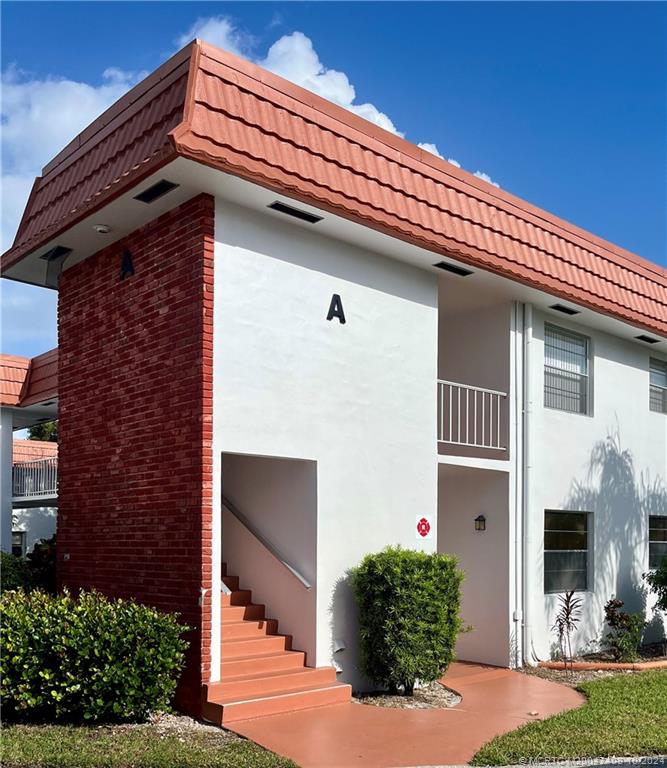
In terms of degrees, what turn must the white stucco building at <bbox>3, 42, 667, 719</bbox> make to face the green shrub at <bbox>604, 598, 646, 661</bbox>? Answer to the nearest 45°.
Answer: approximately 90° to its left

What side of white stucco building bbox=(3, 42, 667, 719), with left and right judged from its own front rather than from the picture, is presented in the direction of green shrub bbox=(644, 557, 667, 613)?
left
